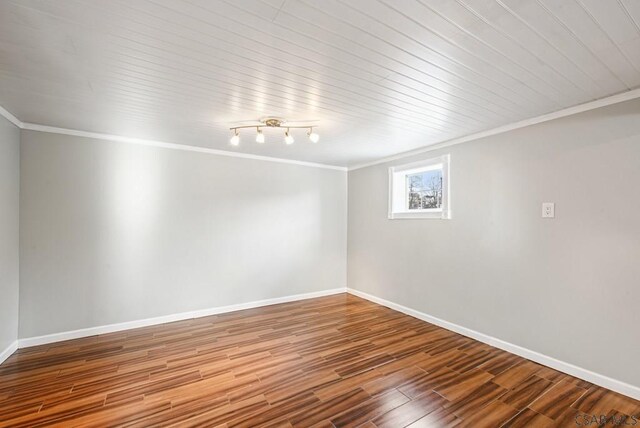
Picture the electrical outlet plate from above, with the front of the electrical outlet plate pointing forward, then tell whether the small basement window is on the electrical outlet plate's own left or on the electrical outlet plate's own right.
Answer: on the electrical outlet plate's own right

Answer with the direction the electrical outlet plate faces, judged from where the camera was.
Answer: facing the viewer
